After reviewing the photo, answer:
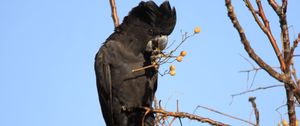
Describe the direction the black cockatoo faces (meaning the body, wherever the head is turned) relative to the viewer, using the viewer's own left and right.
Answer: facing the viewer and to the right of the viewer

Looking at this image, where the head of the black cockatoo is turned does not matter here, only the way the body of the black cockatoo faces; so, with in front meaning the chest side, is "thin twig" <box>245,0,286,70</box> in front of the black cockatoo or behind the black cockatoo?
in front
